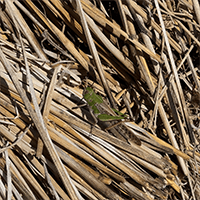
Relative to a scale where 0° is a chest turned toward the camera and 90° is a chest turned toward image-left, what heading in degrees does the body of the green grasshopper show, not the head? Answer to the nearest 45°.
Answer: approximately 135°
